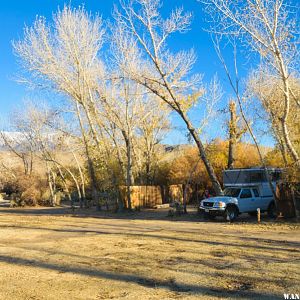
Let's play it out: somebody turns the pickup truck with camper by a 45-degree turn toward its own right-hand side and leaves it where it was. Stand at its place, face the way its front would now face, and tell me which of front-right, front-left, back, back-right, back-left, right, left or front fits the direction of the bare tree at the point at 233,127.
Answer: right

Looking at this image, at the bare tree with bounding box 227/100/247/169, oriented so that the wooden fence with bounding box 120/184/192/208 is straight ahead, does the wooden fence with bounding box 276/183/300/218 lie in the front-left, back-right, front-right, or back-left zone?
back-left

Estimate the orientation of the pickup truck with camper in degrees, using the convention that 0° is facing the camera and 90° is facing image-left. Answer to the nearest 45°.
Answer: approximately 45°

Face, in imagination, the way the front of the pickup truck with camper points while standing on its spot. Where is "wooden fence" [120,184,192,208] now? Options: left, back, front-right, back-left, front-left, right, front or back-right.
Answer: right

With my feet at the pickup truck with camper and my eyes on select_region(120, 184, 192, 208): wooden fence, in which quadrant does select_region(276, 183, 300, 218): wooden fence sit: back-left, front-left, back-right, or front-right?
back-right

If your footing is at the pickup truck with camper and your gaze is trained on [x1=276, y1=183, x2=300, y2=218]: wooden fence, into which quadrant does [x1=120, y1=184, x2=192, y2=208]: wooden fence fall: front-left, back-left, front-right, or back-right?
back-left
